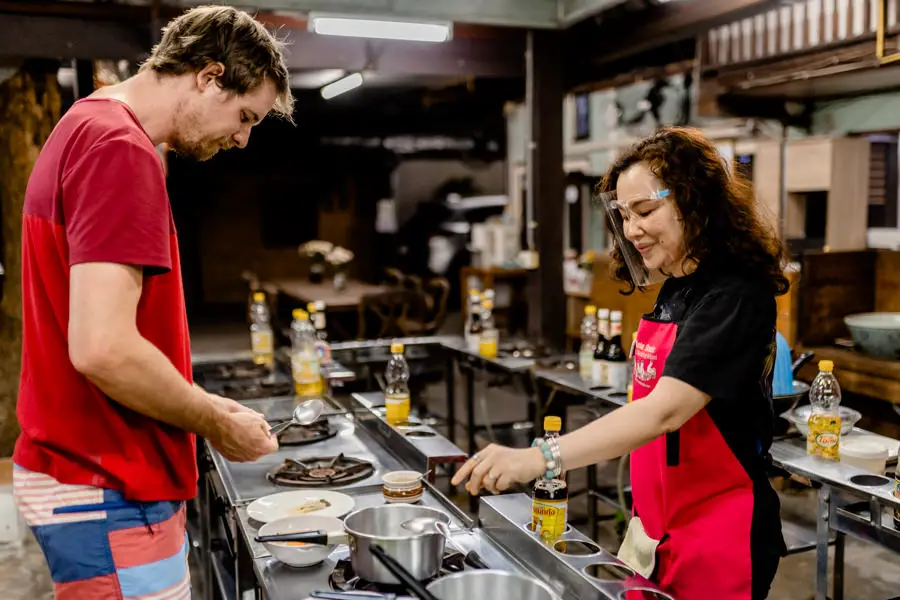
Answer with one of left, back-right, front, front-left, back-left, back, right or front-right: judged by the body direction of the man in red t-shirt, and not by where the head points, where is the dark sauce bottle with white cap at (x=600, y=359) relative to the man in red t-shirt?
front-left

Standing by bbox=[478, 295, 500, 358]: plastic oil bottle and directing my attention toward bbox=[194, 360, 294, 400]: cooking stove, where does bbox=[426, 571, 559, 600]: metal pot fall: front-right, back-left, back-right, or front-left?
front-left

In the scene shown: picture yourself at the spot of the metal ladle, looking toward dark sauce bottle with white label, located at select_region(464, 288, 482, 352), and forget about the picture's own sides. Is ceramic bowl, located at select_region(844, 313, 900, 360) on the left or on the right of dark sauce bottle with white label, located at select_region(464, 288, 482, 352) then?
right

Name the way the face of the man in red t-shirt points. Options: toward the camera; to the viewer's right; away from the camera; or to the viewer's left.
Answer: to the viewer's right

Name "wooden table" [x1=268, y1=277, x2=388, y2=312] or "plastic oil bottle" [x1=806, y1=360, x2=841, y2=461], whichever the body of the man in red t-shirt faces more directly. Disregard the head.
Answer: the plastic oil bottle

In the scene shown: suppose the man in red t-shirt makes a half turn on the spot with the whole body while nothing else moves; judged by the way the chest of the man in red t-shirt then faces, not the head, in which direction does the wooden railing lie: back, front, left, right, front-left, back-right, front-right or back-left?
back-right

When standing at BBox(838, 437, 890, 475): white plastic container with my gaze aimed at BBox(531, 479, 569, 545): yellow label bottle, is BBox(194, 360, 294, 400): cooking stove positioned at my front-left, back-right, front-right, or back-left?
front-right

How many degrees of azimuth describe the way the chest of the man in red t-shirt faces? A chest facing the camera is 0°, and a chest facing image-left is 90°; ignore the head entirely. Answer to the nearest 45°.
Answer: approximately 270°

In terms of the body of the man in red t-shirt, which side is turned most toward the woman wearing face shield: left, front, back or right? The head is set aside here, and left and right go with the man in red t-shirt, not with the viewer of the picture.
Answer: front

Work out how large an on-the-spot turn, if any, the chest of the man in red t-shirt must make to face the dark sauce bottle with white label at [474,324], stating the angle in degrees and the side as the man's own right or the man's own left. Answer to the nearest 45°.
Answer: approximately 45° to the man's own left

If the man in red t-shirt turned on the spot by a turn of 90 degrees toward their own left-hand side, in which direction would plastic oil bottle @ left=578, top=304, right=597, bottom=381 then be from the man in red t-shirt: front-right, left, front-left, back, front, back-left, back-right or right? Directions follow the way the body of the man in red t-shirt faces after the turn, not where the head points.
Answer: front-right

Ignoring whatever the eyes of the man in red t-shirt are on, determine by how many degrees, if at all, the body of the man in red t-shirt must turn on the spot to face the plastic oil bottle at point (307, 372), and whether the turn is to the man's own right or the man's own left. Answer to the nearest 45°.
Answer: approximately 90° to the man's own left

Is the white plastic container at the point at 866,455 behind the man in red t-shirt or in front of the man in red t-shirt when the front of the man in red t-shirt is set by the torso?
in front

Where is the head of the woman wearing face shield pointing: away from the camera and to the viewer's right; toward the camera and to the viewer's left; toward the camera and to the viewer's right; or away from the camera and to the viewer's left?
toward the camera and to the viewer's left
